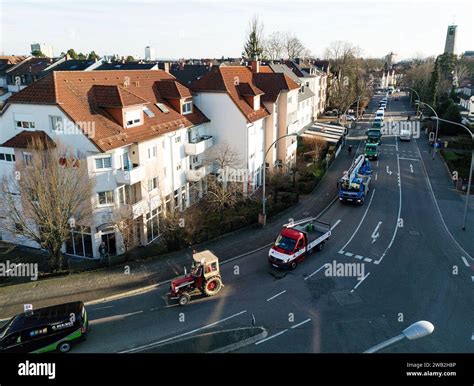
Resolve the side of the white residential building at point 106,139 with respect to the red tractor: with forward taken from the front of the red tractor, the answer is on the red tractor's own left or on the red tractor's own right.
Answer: on the red tractor's own right

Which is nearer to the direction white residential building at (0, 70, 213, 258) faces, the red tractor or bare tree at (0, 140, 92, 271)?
the red tractor

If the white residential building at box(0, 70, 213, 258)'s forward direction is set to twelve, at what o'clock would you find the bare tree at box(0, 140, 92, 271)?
The bare tree is roughly at 3 o'clock from the white residential building.

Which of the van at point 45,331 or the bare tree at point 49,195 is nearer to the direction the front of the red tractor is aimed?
the van

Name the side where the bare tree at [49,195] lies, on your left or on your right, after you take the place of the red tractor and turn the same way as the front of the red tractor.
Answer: on your right

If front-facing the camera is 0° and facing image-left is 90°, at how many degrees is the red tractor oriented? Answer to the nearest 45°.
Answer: approximately 45°

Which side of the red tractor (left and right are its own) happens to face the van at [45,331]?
front

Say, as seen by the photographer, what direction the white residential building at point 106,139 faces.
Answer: facing the viewer and to the right of the viewer

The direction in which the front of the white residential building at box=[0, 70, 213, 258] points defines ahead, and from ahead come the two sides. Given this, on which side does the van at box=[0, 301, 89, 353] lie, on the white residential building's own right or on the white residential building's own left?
on the white residential building's own right
